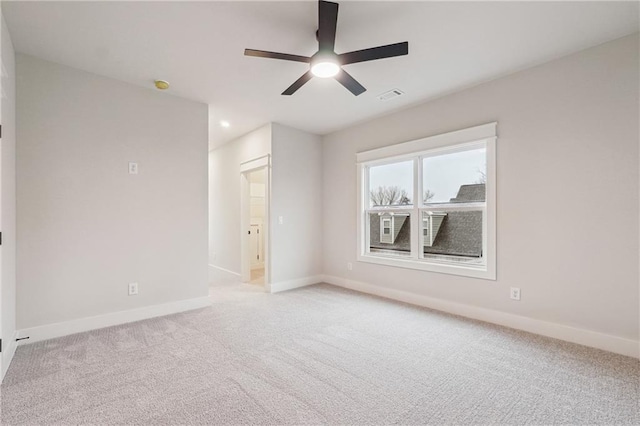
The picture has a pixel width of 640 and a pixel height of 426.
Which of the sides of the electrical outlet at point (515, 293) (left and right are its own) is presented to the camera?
front

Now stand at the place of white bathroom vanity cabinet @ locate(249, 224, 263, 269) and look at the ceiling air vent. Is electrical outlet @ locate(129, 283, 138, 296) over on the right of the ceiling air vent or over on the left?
right

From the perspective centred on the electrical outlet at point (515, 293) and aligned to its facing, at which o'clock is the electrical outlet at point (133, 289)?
the electrical outlet at point (133, 289) is roughly at 2 o'clock from the electrical outlet at point (515, 293).

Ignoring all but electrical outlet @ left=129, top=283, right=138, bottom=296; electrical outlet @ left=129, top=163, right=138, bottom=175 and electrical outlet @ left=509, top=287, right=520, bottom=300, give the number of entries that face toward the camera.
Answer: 3

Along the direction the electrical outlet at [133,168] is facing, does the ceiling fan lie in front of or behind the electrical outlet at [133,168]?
in front

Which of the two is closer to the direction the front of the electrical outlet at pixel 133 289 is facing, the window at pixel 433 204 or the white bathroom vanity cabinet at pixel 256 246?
the window

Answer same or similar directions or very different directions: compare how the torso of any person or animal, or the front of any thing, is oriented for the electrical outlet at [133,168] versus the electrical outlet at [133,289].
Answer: same or similar directions

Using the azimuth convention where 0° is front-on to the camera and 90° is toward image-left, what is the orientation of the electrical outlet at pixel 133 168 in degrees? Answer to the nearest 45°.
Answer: approximately 0°

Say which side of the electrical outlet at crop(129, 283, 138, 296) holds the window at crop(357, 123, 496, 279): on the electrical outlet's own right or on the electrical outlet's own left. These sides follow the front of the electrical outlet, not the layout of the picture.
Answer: on the electrical outlet's own left

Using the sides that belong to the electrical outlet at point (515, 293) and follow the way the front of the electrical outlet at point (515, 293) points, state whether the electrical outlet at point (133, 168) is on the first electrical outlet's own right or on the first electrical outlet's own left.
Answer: on the first electrical outlet's own right

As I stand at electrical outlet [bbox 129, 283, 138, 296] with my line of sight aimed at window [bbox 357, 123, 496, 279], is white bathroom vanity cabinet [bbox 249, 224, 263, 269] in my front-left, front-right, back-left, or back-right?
front-left
